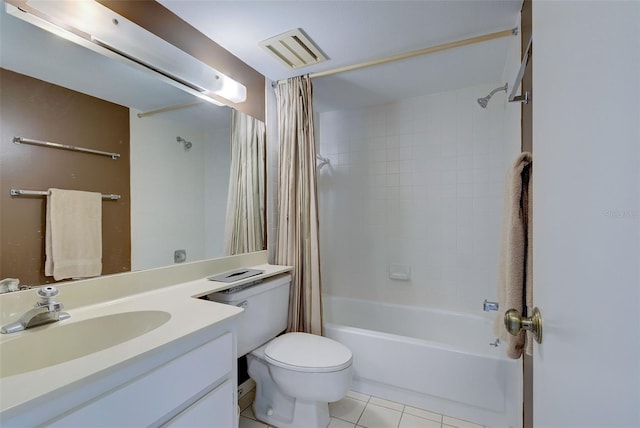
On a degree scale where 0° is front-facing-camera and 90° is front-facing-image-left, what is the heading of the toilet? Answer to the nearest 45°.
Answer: approximately 315°

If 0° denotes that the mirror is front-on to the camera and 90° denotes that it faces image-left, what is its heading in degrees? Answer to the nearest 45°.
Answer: approximately 315°

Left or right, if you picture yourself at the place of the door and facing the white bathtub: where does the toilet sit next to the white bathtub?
left

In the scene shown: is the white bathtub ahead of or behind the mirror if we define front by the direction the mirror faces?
ahead

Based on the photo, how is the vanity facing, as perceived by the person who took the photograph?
facing the viewer and to the right of the viewer

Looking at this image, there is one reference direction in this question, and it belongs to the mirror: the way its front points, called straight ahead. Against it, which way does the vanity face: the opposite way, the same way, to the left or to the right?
the same way

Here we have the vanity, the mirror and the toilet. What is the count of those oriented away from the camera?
0

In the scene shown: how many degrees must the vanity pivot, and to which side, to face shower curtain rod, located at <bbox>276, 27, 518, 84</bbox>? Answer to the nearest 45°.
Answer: approximately 45° to its left
